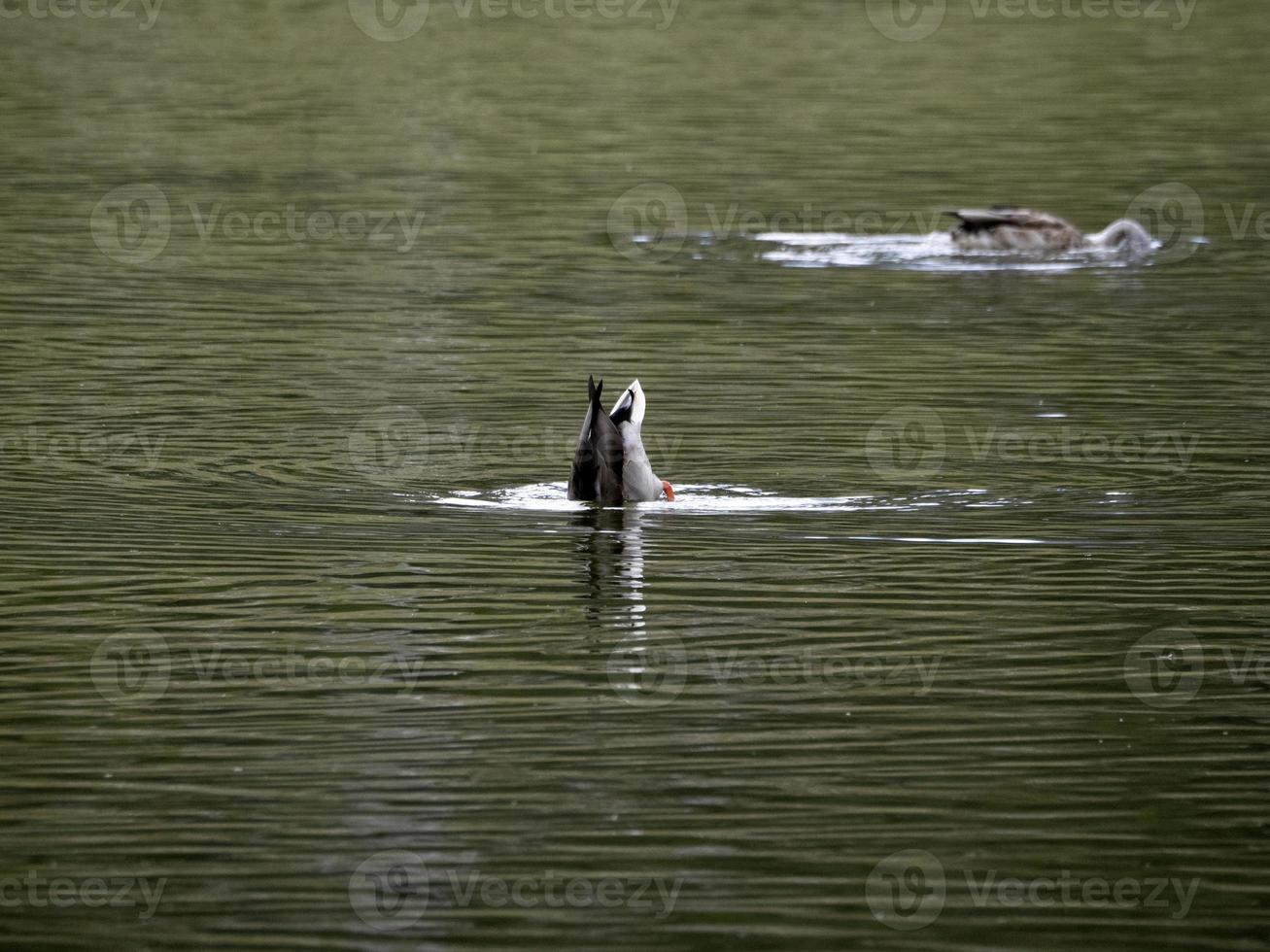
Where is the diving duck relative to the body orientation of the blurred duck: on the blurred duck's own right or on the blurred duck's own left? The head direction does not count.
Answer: on the blurred duck's own right

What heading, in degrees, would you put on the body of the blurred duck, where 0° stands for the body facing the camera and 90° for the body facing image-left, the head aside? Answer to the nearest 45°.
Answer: approximately 270°
